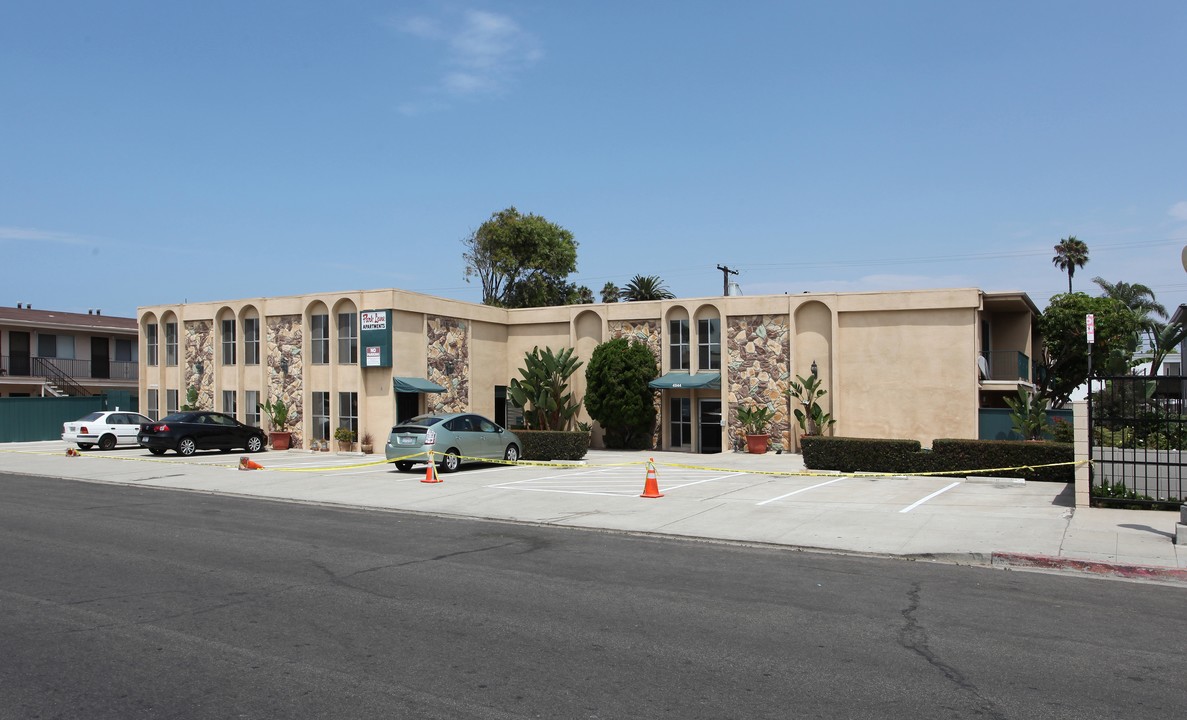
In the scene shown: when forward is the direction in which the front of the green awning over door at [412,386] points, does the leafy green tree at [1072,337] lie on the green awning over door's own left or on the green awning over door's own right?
on the green awning over door's own left

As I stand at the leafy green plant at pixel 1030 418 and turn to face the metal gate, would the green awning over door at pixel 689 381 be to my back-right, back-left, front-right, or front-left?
back-right

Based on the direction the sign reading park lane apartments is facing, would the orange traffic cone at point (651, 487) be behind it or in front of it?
in front

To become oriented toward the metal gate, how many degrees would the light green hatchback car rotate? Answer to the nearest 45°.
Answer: approximately 90° to its right

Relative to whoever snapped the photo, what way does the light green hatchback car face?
facing away from the viewer and to the right of the viewer

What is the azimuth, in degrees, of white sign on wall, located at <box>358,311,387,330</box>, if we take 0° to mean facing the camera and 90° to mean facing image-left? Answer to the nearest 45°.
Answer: approximately 0°

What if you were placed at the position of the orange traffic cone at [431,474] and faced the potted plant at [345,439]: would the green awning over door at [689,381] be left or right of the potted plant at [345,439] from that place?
right

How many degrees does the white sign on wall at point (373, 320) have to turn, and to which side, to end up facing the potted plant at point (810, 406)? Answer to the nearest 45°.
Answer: approximately 90° to its left
